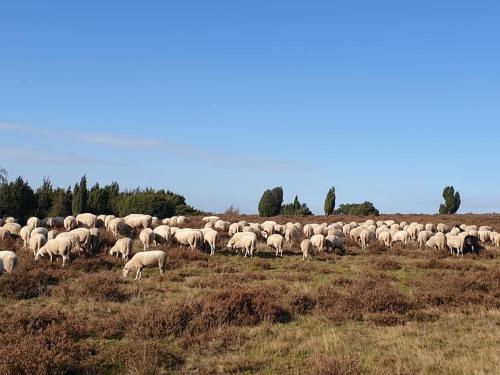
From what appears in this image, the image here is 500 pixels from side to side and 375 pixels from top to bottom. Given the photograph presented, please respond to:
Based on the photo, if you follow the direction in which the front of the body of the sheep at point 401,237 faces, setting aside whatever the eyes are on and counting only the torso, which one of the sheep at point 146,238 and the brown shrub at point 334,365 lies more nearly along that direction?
the sheep

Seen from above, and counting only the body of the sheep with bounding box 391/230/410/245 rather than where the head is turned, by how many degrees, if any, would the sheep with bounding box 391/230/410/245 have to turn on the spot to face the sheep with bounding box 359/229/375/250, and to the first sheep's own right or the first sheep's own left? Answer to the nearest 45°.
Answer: approximately 45° to the first sheep's own left

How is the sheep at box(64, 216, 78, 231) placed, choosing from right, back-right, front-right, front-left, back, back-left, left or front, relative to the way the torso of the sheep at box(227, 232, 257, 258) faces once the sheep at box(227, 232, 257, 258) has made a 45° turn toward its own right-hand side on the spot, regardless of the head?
front

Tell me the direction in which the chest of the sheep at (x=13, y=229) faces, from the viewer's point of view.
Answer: to the viewer's left

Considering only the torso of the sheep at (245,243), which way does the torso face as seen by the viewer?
to the viewer's left

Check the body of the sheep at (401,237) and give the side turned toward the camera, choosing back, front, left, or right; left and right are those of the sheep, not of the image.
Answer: left

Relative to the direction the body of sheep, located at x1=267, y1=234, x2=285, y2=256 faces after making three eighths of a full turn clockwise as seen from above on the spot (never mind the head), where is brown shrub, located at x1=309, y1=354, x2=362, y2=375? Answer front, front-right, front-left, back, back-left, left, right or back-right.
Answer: right
